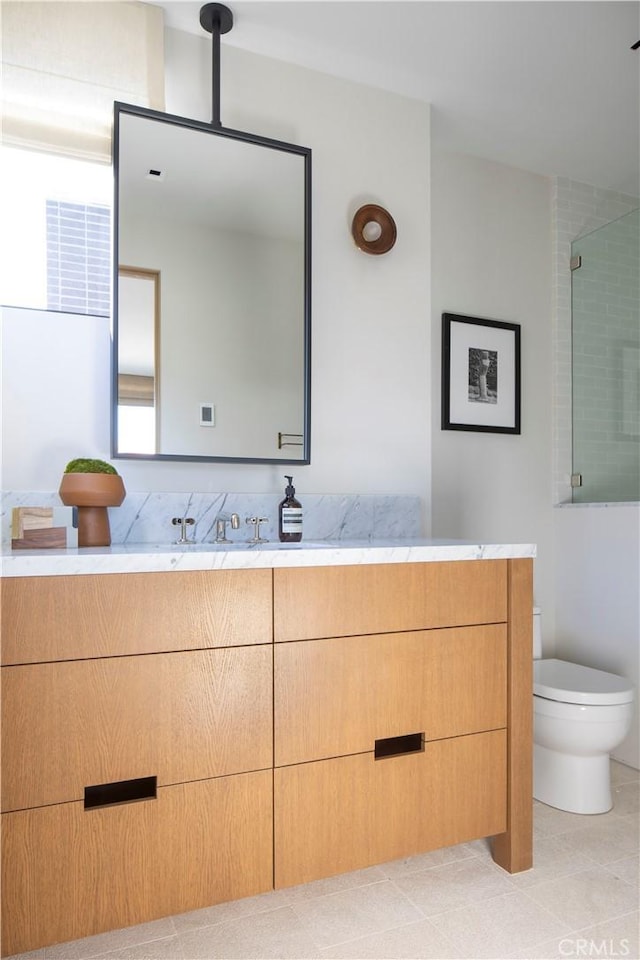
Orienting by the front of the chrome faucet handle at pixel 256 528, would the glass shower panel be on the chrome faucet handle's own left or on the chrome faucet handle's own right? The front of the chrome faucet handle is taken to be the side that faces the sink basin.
on the chrome faucet handle's own left

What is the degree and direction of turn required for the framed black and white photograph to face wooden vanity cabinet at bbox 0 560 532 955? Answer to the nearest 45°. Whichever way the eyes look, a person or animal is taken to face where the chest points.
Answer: approximately 45° to its right

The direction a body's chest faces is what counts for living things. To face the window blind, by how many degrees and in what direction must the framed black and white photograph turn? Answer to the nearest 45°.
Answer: approximately 90° to its right

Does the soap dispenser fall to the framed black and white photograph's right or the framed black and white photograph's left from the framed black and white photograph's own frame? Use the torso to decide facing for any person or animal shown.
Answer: on its right

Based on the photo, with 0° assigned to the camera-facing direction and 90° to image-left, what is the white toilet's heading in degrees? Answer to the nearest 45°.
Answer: approximately 315°

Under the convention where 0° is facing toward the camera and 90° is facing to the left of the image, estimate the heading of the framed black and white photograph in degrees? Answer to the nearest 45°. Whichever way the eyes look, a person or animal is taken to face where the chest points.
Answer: approximately 315°

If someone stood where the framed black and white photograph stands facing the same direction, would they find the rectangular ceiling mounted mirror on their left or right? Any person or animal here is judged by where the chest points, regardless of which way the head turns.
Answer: on their right
